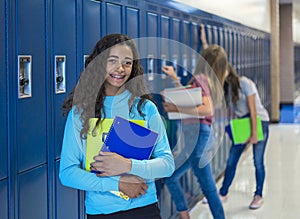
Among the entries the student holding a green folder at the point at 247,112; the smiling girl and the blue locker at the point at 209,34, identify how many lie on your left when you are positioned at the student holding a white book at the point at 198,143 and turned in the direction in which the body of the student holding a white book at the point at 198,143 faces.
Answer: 1

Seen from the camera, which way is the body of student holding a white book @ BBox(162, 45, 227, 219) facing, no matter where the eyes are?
to the viewer's left

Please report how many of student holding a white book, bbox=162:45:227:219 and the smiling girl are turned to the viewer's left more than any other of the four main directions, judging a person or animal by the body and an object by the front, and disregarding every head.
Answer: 1

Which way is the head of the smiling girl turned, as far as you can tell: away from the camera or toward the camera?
toward the camera

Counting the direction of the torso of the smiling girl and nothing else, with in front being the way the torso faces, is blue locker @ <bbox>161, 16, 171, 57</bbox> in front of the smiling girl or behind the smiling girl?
behind

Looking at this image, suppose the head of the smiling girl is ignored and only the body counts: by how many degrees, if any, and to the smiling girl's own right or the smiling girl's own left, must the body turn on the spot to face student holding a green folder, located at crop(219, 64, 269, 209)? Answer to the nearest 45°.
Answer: approximately 135° to the smiling girl's own left

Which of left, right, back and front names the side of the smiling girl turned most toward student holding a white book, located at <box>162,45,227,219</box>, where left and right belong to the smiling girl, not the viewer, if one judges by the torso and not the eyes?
back

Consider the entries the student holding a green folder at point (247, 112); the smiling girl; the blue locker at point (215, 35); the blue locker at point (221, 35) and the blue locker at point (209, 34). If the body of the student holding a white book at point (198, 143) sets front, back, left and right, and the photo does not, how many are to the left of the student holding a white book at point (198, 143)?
1

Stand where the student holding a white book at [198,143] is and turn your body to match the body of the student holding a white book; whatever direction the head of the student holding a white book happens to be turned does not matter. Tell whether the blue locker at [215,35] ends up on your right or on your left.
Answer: on your right

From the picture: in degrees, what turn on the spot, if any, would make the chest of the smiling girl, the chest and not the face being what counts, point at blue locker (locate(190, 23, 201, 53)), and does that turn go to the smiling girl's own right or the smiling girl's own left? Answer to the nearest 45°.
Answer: approximately 180°

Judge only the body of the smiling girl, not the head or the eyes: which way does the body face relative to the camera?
toward the camera

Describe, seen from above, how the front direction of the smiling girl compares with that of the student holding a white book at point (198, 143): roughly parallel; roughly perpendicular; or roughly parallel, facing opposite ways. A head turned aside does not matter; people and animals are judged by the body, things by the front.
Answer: roughly perpendicular

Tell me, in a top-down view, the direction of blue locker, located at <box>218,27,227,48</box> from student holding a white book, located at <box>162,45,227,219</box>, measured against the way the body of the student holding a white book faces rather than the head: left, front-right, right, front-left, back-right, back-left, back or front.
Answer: right
